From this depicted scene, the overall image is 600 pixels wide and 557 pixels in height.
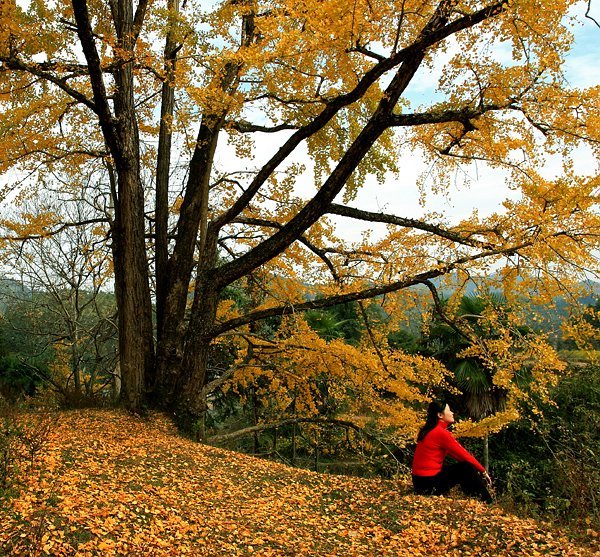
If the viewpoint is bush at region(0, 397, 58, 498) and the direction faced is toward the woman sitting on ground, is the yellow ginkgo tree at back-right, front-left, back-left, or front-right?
front-left

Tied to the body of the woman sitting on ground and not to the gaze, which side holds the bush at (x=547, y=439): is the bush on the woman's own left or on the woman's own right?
on the woman's own left

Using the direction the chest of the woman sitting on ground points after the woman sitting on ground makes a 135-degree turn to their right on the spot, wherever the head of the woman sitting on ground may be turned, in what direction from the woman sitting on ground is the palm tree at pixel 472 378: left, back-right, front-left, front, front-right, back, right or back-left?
back-right

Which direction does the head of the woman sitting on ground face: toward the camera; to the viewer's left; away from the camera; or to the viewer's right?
to the viewer's right

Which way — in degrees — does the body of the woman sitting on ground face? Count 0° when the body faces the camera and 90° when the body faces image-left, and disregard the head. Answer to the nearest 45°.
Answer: approximately 270°
